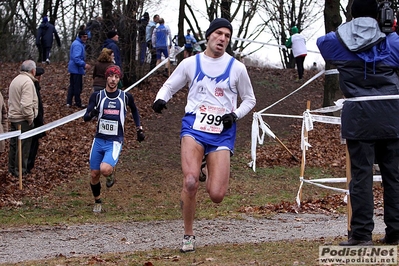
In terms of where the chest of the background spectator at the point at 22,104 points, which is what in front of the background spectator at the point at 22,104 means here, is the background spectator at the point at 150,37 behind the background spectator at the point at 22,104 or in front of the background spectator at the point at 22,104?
in front

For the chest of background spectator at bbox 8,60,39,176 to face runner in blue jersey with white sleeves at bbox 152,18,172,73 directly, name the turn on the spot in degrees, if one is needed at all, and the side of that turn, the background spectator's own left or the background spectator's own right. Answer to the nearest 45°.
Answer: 0° — they already face them

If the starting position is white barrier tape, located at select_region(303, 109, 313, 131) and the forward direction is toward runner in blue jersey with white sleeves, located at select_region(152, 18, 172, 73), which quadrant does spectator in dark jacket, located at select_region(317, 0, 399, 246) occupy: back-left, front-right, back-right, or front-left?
back-left

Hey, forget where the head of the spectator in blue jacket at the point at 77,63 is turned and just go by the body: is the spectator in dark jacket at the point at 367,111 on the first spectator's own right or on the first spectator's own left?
on the first spectator's own right

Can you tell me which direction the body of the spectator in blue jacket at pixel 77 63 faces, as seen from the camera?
to the viewer's right

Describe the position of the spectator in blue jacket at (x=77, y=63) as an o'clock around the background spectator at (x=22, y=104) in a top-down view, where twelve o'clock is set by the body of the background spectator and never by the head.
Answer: The spectator in blue jacket is roughly at 11 o'clock from the background spectator.

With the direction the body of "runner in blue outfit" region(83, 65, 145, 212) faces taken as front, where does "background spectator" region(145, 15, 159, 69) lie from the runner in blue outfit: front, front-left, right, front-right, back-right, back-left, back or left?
back

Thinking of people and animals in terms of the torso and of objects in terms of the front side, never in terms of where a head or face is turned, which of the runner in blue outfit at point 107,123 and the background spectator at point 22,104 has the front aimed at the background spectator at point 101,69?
the background spectator at point 22,104

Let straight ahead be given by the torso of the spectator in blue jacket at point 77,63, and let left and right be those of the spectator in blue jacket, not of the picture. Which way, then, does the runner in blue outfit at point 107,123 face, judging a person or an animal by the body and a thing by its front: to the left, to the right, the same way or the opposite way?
to the right

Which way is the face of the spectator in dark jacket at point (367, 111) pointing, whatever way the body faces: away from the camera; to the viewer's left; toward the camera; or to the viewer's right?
away from the camera

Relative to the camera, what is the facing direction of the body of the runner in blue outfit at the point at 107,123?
toward the camera

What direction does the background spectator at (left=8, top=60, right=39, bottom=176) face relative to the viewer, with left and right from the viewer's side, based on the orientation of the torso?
facing away from the viewer and to the right of the viewer
